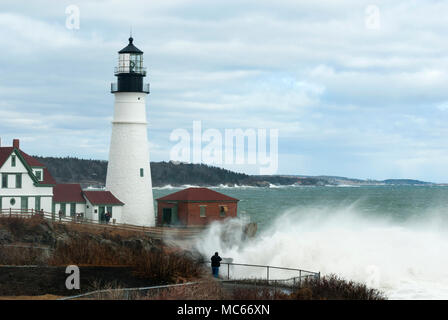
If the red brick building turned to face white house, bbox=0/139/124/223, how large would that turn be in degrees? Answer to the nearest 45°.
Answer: approximately 45° to its right

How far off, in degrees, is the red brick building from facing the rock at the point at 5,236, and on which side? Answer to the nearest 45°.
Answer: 0° — it already faces it

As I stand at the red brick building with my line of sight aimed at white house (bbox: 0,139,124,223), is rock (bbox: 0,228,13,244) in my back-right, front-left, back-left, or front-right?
front-left

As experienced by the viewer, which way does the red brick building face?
facing the viewer and to the left of the viewer
